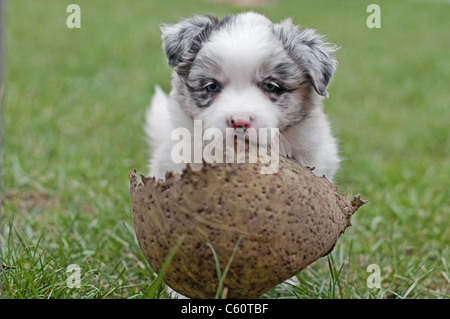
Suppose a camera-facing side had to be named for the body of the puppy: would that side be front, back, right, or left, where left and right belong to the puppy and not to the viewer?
front

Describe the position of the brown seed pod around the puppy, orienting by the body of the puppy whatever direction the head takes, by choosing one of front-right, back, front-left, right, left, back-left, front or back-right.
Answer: front
